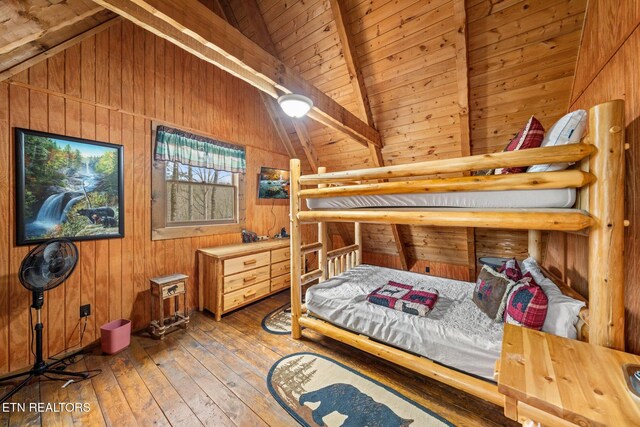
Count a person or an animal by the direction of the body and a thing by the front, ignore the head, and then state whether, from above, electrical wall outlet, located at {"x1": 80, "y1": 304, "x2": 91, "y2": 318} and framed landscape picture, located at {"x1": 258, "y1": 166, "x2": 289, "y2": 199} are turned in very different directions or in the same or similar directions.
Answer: same or similar directions

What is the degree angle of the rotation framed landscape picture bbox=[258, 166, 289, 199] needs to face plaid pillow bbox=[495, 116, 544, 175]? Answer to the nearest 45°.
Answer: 0° — it already faces it

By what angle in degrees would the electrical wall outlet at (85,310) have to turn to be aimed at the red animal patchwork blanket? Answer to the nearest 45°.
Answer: approximately 45° to its left

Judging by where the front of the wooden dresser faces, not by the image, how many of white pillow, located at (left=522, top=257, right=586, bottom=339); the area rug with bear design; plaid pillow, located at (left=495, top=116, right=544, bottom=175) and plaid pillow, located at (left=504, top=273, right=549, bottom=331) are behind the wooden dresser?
0

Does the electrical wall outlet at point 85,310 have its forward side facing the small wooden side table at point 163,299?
no

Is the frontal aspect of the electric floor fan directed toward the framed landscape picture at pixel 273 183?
no

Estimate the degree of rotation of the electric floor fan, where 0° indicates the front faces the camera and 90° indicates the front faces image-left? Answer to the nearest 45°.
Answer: approximately 315°

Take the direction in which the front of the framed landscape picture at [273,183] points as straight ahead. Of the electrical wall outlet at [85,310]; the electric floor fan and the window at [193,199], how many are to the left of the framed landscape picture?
0

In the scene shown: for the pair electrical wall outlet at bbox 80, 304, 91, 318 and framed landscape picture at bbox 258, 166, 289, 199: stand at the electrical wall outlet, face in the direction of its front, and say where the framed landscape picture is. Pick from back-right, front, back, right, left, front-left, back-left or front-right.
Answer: left

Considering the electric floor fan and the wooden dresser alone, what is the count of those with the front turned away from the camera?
0

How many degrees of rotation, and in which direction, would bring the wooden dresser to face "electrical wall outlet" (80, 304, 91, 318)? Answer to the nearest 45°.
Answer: approximately 135° to its right

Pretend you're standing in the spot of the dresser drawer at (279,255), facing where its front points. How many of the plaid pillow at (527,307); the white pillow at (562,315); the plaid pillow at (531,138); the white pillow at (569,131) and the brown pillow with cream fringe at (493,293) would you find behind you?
0

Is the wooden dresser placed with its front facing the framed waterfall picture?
no

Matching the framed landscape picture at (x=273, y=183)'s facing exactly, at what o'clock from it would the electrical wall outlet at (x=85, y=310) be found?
The electrical wall outlet is roughly at 3 o'clock from the framed landscape picture.

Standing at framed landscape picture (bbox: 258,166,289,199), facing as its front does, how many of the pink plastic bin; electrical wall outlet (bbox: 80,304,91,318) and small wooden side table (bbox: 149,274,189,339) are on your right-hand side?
3

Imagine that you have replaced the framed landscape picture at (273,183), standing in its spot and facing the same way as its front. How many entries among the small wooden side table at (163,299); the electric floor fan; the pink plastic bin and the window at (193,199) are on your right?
4
